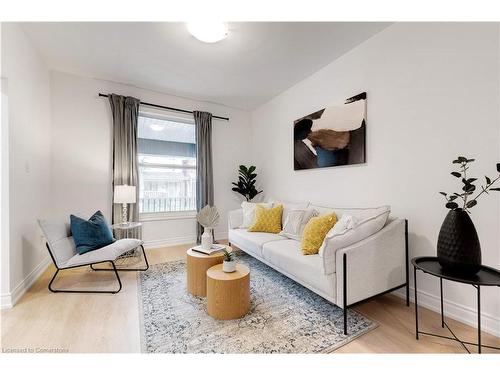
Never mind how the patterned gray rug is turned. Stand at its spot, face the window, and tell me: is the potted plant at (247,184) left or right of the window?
right

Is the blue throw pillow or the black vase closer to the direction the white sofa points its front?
the blue throw pillow

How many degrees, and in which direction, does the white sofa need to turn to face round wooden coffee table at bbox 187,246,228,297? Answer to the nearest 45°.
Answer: approximately 45° to its right

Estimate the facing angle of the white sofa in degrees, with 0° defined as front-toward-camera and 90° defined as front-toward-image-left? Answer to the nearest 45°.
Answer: approximately 45°

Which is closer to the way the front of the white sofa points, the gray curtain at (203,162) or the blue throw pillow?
the blue throw pillow

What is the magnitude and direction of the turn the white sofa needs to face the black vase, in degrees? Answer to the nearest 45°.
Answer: approximately 90° to its left

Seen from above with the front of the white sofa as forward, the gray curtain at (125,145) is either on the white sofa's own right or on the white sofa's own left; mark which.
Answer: on the white sofa's own right

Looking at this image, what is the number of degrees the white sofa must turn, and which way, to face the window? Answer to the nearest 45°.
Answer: approximately 90° to its right

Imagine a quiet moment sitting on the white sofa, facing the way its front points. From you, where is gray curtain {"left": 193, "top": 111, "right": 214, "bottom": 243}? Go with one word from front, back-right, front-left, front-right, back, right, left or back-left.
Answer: right
